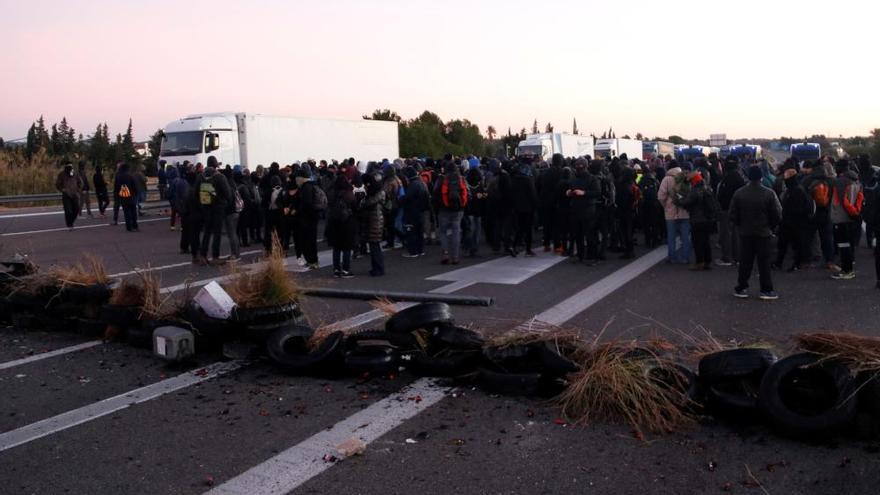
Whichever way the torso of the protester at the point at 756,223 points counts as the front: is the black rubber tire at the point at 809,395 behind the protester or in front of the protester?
behind

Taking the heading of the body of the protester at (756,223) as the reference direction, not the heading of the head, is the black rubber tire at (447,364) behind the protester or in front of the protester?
behind

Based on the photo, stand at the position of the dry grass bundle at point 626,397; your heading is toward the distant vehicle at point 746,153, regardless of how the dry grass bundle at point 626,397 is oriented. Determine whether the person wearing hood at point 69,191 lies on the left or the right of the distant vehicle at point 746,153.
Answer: left

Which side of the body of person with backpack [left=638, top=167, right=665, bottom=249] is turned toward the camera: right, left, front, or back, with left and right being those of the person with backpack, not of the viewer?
back

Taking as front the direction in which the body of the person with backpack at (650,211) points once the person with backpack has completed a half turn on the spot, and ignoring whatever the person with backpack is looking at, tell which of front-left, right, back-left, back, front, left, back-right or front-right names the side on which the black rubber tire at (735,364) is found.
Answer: front

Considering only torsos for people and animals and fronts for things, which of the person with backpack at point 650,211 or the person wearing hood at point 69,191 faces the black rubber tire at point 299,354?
the person wearing hood

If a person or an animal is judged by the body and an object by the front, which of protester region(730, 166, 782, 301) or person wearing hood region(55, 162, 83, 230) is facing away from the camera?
the protester

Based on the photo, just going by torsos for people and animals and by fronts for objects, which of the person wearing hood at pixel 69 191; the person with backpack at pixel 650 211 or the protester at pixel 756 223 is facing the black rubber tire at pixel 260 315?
the person wearing hood
